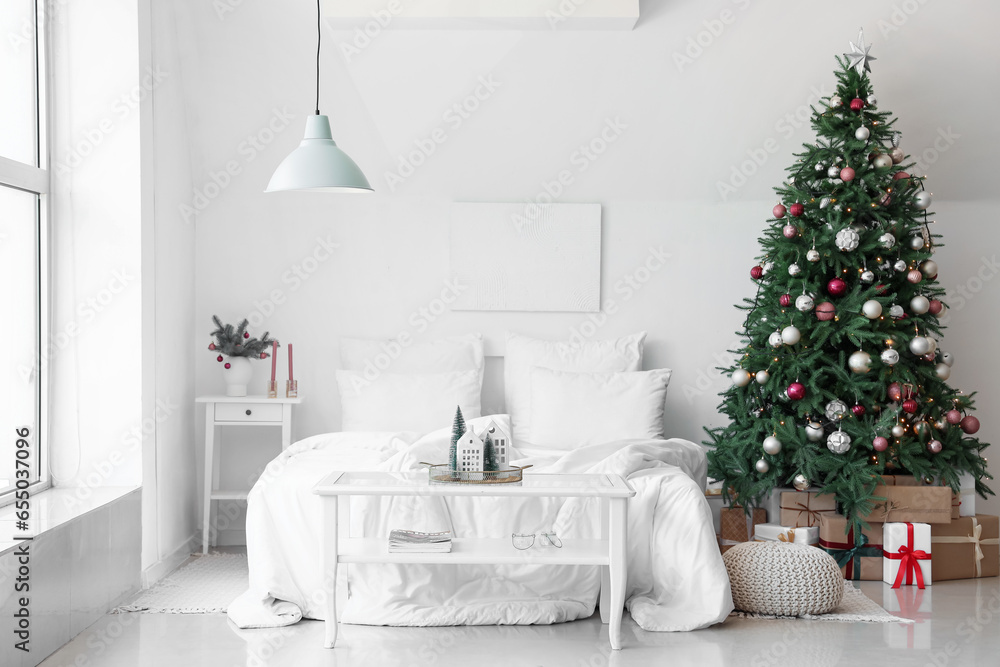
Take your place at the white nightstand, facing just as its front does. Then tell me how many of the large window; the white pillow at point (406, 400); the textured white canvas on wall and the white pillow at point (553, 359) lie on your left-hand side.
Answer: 3

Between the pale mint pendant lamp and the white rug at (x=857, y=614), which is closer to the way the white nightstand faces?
the pale mint pendant lamp

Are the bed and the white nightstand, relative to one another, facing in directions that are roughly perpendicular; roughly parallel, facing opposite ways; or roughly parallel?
roughly parallel

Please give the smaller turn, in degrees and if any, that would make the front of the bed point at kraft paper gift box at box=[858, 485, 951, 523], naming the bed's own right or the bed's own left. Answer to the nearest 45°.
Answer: approximately 90° to the bed's own left

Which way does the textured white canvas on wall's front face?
toward the camera

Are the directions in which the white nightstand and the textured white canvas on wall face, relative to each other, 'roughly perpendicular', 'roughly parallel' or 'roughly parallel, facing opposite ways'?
roughly parallel

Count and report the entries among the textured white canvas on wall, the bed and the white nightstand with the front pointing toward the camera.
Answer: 3

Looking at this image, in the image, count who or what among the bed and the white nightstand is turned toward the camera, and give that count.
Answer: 2

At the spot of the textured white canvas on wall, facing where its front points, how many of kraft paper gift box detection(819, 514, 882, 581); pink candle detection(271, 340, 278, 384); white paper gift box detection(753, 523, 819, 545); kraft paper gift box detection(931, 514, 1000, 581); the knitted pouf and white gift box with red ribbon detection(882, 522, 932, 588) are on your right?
1

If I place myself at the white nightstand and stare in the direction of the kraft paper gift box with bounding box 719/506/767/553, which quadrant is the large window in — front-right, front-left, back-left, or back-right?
back-right

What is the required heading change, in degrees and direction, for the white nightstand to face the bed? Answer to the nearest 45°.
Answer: approximately 45° to its left

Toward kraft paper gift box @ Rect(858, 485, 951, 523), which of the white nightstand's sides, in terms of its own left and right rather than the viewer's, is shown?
left

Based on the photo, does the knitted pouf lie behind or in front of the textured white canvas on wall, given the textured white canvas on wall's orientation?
in front

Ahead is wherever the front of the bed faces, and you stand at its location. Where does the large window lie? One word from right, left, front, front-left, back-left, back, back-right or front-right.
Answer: right

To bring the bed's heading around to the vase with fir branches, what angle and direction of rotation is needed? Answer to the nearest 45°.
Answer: approximately 135° to its right

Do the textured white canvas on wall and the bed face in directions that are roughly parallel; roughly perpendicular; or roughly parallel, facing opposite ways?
roughly parallel
